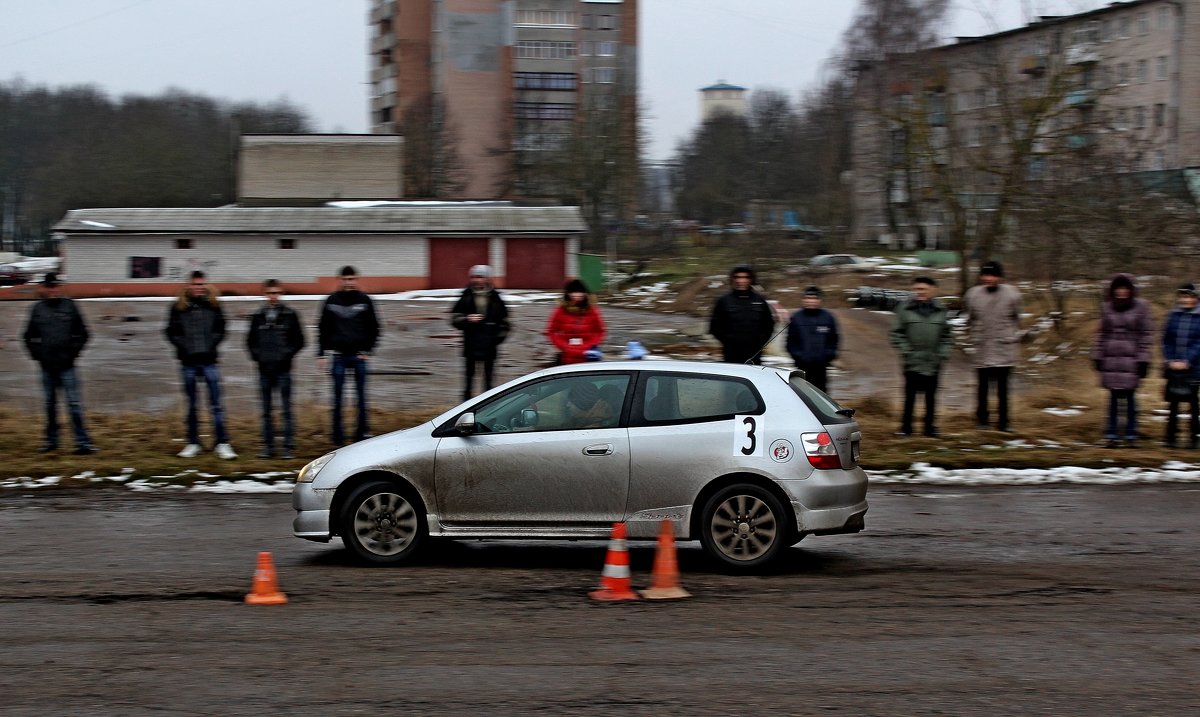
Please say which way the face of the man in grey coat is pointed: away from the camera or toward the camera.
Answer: toward the camera

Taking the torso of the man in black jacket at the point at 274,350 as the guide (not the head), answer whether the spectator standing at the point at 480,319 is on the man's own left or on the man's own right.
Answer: on the man's own left

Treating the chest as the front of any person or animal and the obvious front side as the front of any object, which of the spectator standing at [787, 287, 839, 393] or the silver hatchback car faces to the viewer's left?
the silver hatchback car

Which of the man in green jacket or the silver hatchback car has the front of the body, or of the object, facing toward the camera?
the man in green jacket

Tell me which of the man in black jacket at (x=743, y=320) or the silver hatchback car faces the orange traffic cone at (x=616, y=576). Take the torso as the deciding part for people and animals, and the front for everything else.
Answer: the man in black jacket

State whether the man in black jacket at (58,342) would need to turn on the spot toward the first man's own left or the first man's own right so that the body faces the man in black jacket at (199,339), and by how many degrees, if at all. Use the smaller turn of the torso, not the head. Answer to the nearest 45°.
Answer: approximately 45° to the first man's own left

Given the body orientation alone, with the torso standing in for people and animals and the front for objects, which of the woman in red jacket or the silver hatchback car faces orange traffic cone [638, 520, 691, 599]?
the woman in red jacket

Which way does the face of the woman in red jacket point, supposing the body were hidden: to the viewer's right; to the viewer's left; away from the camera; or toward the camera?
toward the camera

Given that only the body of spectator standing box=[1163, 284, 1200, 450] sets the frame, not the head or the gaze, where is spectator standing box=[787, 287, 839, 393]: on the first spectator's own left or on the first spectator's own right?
on the first spectator's own right

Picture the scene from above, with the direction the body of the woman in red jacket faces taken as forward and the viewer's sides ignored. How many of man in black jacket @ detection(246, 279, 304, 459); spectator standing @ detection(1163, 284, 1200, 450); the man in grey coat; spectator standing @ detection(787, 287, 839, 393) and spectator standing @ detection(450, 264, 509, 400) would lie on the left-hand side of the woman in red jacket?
3

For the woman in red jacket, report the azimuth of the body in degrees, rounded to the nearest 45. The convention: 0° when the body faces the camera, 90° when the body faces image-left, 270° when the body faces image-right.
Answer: approximately 0°

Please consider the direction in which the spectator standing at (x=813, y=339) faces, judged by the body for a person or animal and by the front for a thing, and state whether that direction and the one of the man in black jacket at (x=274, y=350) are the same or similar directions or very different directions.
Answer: same or similar directions

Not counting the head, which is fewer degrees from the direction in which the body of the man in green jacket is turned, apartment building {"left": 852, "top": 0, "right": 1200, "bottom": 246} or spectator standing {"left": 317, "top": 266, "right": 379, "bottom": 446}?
the spectator standing

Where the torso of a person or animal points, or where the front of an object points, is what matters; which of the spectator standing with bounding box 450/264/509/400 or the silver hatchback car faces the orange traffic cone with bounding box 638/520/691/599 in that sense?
the spectator standing

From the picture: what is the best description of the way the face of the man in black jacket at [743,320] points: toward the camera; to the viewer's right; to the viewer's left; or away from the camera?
toward the camera

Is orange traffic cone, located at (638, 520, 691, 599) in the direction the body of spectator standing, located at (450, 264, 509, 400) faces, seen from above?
yes

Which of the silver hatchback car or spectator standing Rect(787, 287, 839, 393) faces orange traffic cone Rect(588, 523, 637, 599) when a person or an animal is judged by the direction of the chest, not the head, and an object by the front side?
the spectator standing

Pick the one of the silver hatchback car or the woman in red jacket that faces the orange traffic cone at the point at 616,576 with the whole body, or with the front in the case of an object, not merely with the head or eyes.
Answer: the woman in red jacket

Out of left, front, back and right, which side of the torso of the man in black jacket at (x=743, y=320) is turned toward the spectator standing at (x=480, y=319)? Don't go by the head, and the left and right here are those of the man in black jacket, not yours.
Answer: right

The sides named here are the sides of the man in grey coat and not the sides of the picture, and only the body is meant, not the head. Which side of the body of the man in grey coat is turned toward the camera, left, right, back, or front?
front

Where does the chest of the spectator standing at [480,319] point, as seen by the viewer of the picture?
toward the camera

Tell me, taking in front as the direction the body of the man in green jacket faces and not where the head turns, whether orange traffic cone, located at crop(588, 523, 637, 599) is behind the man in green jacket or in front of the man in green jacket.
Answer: in front

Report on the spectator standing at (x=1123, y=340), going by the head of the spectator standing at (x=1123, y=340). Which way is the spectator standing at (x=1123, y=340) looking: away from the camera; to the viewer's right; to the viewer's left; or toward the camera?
toward the camera

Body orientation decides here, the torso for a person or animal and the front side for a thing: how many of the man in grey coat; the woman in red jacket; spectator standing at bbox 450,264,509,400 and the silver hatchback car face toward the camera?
3

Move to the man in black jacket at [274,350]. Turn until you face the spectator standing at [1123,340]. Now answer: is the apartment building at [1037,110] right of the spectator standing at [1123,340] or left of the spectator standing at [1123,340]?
left
